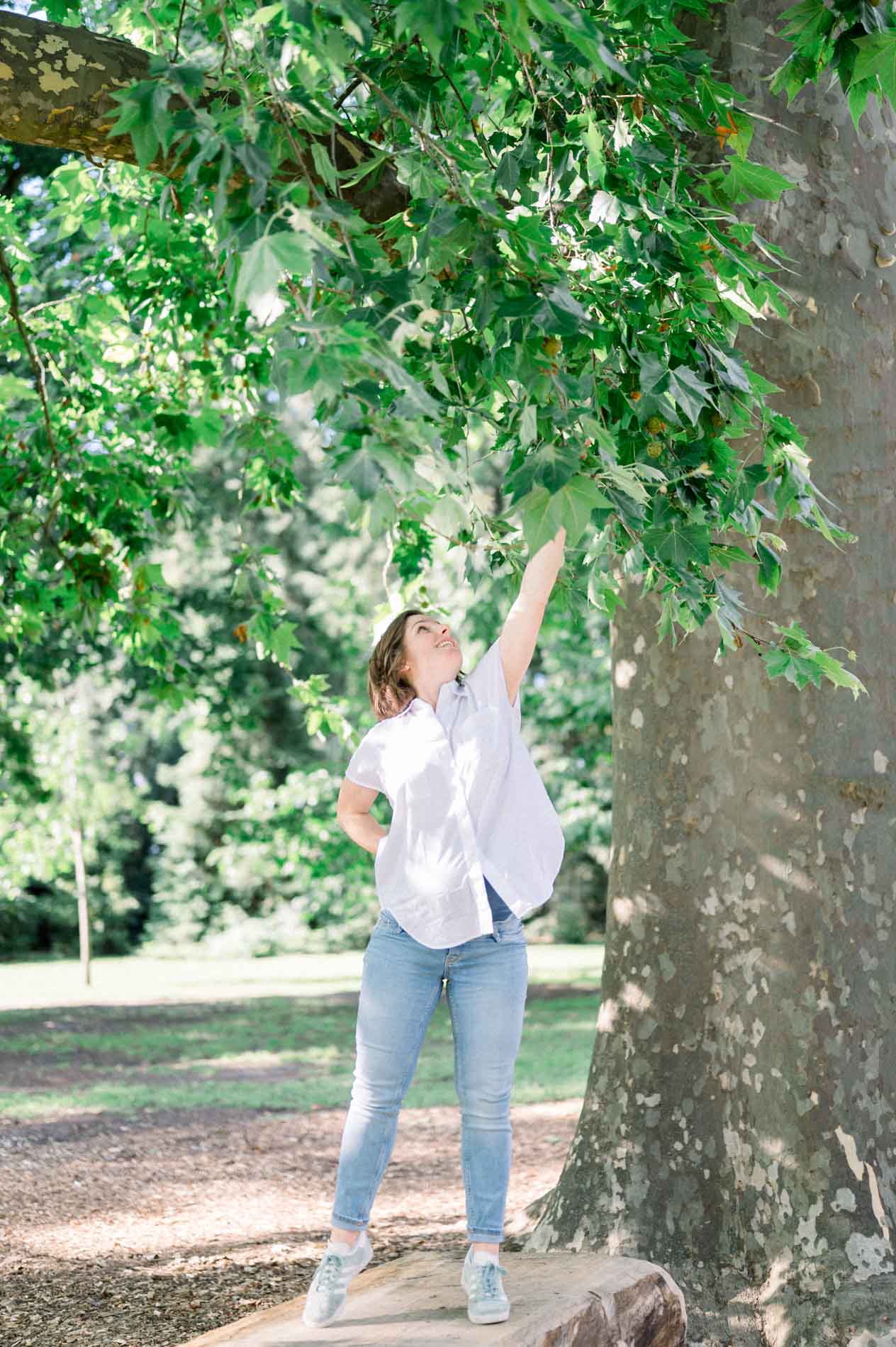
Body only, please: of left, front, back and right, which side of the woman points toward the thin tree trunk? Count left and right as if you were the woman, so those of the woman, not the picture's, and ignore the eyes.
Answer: back

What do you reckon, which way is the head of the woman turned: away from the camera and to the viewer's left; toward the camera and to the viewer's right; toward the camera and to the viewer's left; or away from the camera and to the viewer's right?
toward the camera and to the viewer's right

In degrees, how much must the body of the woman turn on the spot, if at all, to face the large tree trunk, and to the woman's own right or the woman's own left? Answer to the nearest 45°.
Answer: approximately 135° to the woman's own left

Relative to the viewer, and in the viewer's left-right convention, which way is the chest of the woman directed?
facing the viewer
